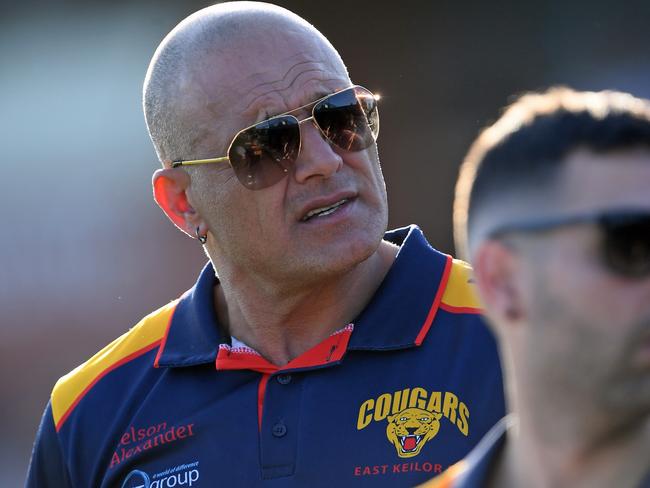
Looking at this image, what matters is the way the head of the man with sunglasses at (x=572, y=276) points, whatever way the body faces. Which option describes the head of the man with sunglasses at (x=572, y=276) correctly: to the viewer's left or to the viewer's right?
to the viewer's right

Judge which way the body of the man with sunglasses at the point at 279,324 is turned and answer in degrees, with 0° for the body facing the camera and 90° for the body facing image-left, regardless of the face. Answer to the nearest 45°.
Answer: approximately 0°

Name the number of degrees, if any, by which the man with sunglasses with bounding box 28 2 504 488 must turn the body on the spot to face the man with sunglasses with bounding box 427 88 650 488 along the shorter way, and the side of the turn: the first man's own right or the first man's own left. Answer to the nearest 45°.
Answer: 0° — they already face them

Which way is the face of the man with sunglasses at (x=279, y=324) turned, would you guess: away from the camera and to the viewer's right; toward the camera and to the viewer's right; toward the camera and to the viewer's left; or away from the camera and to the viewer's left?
toward the camera and to the viewer's right
